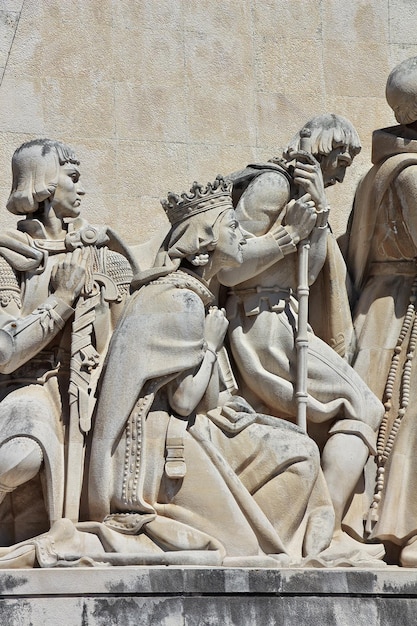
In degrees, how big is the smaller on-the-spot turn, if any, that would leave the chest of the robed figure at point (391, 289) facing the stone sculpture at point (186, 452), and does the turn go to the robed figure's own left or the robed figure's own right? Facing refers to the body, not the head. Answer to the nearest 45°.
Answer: approximately 135° to the robed figure's own right

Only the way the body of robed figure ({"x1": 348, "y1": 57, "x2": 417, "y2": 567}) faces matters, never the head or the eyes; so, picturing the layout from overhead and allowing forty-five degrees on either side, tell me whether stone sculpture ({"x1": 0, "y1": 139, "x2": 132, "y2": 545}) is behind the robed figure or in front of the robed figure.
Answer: behind

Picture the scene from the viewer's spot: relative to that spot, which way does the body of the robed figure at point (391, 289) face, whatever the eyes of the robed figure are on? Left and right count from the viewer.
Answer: facing to the right of the viewer

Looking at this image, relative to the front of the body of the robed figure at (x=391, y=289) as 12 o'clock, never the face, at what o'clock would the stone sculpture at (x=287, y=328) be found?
The stone sculpture is roughly at 5 o'clock from the robed figure.
